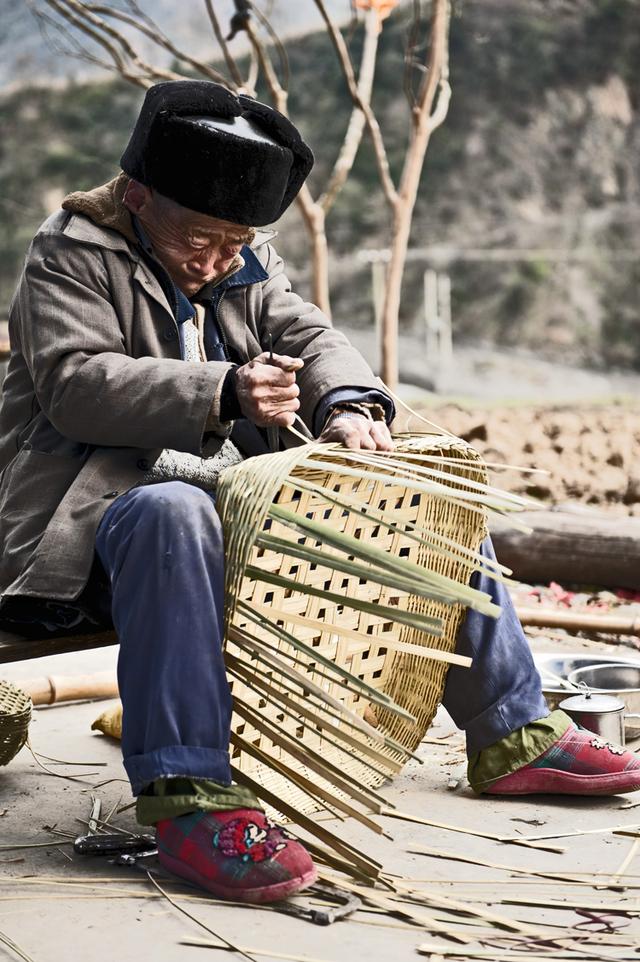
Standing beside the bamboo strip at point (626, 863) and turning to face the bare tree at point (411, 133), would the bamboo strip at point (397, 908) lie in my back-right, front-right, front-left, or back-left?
back-left

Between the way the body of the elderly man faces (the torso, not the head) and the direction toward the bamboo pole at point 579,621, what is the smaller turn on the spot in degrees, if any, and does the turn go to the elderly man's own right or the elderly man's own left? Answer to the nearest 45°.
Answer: approximately 90° to the elderly man's own left

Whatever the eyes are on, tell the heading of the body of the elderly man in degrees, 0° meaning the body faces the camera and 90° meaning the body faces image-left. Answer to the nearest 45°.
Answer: approximately 315°

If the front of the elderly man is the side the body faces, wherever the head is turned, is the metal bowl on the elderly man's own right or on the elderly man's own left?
on the elderly man's own left

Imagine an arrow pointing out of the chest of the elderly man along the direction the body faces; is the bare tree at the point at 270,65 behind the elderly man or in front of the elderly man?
behind

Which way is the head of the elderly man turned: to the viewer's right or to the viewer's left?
to the viewer's right

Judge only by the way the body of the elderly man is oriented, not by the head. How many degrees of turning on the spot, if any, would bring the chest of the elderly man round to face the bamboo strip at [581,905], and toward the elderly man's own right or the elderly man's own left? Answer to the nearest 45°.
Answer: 0° — they already face it
